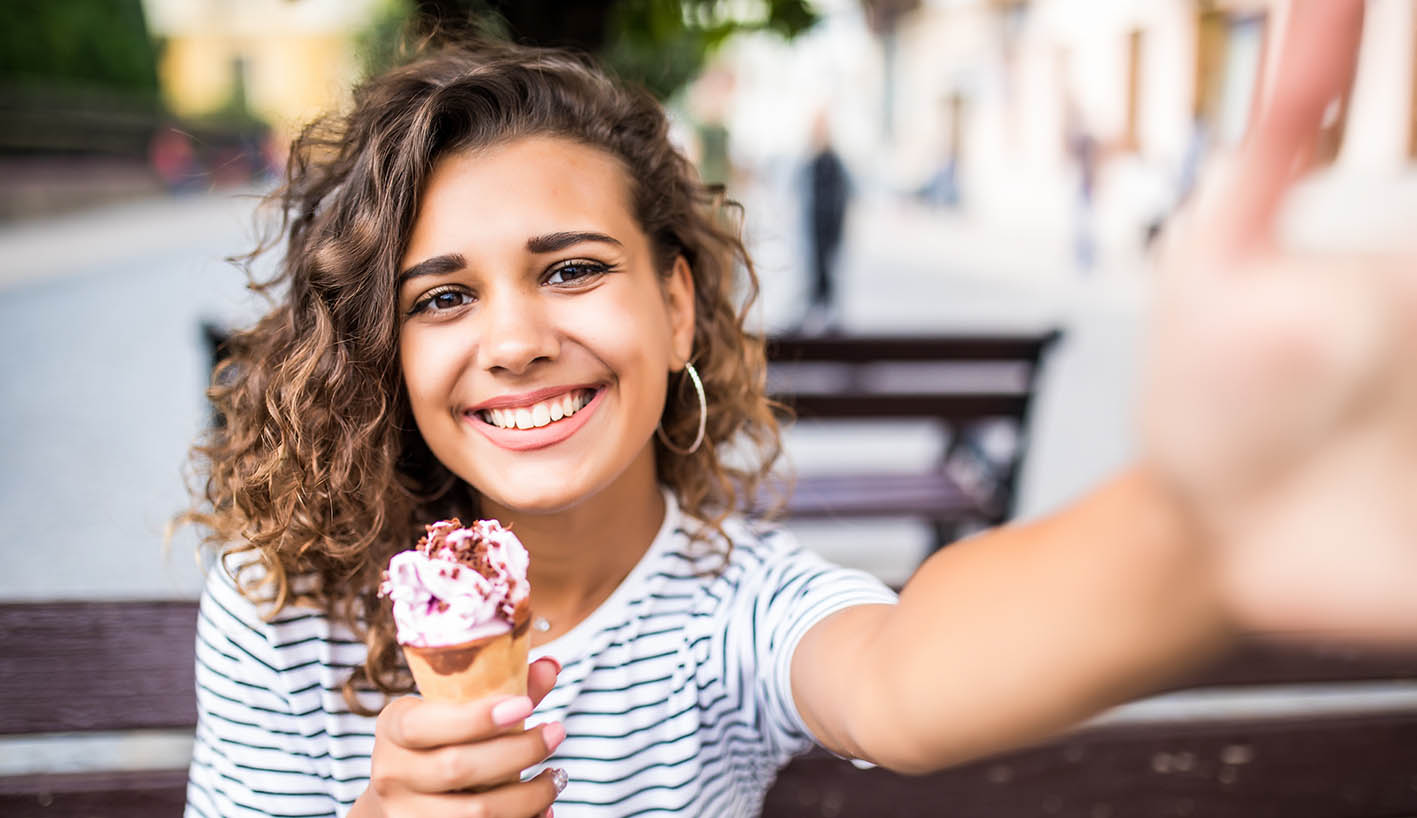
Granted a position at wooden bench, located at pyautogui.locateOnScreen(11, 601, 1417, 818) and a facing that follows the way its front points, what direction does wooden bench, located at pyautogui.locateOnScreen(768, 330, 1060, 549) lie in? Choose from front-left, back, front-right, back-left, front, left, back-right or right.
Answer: back

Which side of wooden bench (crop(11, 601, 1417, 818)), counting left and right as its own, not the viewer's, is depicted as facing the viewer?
front

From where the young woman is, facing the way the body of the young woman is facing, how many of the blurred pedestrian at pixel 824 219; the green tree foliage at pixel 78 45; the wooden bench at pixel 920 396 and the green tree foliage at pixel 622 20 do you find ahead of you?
0

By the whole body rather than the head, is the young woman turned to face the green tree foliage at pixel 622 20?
no

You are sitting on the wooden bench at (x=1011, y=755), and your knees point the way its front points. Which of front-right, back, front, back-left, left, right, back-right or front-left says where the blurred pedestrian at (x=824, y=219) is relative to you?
back

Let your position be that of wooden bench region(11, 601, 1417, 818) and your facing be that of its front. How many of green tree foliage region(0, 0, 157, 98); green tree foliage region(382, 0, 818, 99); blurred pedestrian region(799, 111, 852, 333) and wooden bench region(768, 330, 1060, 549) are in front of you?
0

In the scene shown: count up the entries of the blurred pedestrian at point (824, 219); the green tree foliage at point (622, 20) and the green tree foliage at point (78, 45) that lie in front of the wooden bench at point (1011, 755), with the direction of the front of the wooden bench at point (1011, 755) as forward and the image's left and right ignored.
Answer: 0

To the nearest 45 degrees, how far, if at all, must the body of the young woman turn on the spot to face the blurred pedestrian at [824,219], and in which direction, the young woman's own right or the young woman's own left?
approximately 180°

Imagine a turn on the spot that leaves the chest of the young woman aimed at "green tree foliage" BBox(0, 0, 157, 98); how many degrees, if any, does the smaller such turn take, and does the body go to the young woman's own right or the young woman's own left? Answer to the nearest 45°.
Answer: approximately 135° to the young woman's own right

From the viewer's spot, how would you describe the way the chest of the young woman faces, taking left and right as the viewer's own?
facing the viewer
